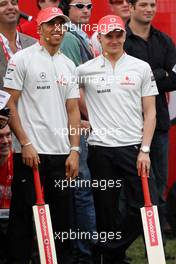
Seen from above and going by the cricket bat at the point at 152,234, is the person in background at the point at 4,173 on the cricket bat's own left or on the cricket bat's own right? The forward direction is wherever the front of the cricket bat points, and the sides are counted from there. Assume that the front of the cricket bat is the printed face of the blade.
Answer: on the cricket bat's own right

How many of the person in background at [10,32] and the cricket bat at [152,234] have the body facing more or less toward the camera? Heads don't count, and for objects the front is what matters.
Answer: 2

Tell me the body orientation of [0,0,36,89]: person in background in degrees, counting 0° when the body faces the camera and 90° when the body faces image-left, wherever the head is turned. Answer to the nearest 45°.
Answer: approximately 0°

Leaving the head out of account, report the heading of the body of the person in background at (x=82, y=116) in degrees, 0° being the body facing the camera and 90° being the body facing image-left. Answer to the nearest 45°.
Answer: approximately 315°

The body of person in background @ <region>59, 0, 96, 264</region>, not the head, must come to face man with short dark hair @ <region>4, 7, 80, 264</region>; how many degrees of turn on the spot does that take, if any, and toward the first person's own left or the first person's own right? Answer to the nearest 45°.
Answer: approximately 90° to the first person's own right
